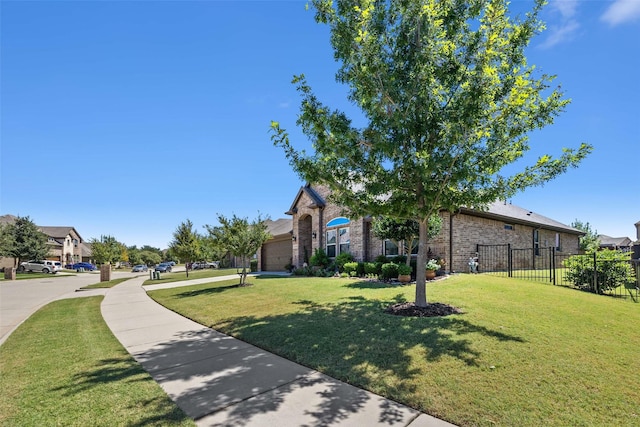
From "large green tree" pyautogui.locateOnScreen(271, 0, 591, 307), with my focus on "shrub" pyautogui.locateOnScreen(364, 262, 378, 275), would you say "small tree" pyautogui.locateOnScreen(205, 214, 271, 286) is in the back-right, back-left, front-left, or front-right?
front-left

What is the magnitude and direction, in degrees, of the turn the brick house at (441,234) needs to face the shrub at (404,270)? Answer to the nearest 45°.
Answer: approximately 45° to its left

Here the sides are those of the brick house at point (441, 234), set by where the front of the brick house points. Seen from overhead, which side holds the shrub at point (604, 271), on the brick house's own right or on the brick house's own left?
on the brick house's own left

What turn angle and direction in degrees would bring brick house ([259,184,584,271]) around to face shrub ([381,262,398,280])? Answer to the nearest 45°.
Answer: approximately 45° to its left

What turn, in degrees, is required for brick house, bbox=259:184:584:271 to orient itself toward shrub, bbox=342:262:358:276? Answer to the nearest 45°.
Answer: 0° — it already faces it

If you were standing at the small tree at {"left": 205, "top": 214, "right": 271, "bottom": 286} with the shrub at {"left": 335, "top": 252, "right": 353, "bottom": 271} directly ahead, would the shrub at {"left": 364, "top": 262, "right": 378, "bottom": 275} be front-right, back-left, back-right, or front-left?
front-right

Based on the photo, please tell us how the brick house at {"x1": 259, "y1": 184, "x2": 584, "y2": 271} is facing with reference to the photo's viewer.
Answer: facing the viewer and to the left of the viewer

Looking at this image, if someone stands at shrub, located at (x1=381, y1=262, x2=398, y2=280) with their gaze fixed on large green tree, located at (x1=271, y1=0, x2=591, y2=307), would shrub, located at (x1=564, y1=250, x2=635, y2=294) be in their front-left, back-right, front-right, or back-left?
front-left
